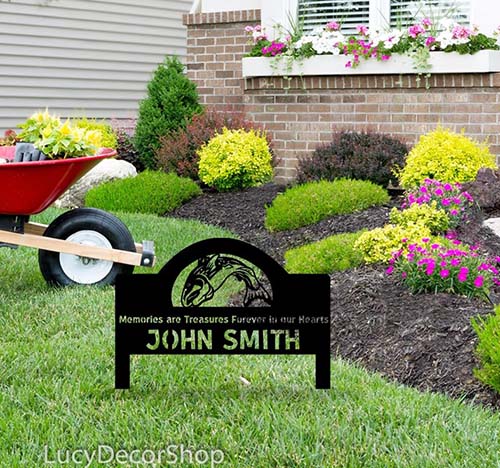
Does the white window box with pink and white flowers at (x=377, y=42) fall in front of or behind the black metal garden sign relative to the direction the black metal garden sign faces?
behind

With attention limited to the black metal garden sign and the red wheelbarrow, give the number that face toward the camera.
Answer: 1

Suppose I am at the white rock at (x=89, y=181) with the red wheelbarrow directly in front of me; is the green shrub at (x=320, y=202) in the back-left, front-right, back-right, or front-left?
front-left

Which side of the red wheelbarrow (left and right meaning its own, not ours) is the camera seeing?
right

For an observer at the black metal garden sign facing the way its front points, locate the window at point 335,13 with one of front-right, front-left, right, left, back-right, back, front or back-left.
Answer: back

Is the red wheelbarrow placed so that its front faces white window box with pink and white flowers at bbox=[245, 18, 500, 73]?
no

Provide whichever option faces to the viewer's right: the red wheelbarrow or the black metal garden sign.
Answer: the red wheelbarrow

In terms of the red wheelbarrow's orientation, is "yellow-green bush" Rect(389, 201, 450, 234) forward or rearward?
forward

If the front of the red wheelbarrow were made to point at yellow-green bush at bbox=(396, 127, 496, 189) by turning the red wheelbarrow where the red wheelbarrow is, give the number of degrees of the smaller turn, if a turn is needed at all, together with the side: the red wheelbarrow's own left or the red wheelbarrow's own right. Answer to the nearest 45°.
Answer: approximately 45° to the red wheelbarrow's own left

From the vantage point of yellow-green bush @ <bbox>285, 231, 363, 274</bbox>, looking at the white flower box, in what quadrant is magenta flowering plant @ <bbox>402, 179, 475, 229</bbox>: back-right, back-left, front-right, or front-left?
front-right

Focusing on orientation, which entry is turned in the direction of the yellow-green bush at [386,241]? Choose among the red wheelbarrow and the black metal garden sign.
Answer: the red wheelbarrow

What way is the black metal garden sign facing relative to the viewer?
toward the camera

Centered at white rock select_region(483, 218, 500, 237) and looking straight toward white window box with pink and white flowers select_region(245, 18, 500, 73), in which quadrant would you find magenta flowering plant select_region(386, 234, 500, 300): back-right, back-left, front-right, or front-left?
back-left

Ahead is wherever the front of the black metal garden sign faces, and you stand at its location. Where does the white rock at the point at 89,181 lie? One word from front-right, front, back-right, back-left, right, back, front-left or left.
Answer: back

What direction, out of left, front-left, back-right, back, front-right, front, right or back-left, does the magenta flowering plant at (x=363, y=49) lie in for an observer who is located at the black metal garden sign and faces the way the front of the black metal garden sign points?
back

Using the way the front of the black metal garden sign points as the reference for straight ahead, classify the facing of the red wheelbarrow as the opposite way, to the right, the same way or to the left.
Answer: to the left

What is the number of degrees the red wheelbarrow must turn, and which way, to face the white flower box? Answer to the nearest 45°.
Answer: approximately 45° to its left

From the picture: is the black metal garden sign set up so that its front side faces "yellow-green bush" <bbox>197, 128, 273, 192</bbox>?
no

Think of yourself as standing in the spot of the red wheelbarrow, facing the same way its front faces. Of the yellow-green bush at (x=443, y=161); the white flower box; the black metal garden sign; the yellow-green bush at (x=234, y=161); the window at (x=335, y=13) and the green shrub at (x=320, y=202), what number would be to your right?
1
